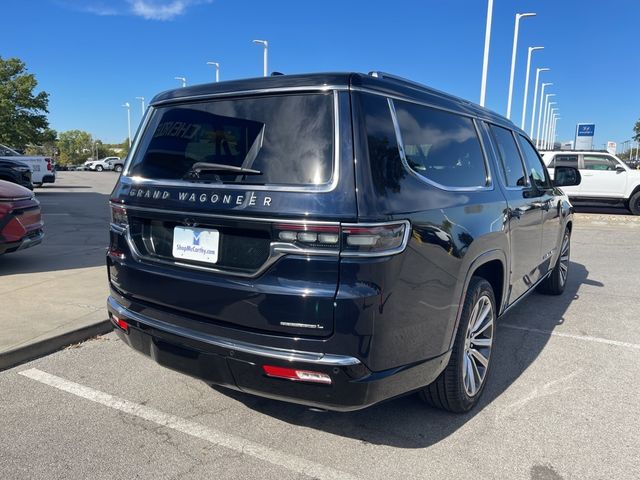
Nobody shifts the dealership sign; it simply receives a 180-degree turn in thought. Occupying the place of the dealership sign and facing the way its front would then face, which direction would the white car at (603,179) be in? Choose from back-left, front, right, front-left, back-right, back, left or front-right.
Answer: back

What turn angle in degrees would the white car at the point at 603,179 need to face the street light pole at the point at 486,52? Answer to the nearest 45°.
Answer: approximately 135° to its left

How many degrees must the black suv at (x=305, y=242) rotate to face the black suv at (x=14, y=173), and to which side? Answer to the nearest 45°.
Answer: approximately 90° to its left

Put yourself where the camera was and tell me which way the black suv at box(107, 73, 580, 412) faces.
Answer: facing away from the viewer and to the right of the viewer

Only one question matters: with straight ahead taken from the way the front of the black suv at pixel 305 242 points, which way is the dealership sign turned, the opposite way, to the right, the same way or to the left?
the opposite way

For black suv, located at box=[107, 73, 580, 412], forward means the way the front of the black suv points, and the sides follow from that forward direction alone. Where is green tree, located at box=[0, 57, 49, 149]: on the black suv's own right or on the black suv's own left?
on the black suv's own left

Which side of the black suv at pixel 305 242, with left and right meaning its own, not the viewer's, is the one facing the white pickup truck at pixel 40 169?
left

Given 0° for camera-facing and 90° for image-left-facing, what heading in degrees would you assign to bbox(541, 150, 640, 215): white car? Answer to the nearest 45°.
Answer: approximately 270°

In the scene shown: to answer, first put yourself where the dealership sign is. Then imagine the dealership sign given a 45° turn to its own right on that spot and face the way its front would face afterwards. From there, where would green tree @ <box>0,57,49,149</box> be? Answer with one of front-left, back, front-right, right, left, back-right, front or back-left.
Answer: front

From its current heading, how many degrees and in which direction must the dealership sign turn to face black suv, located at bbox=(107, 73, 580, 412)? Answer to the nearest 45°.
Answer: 0° — it already faces it

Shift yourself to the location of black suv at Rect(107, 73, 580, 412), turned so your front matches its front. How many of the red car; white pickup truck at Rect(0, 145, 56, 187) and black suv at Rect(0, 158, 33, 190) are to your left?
3

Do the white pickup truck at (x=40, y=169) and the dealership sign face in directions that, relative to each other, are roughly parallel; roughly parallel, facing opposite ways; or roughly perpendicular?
roughly perpendicular

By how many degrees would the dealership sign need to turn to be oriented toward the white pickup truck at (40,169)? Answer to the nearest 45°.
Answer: approximately 45° to its right

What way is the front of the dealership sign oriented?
toward the camera
